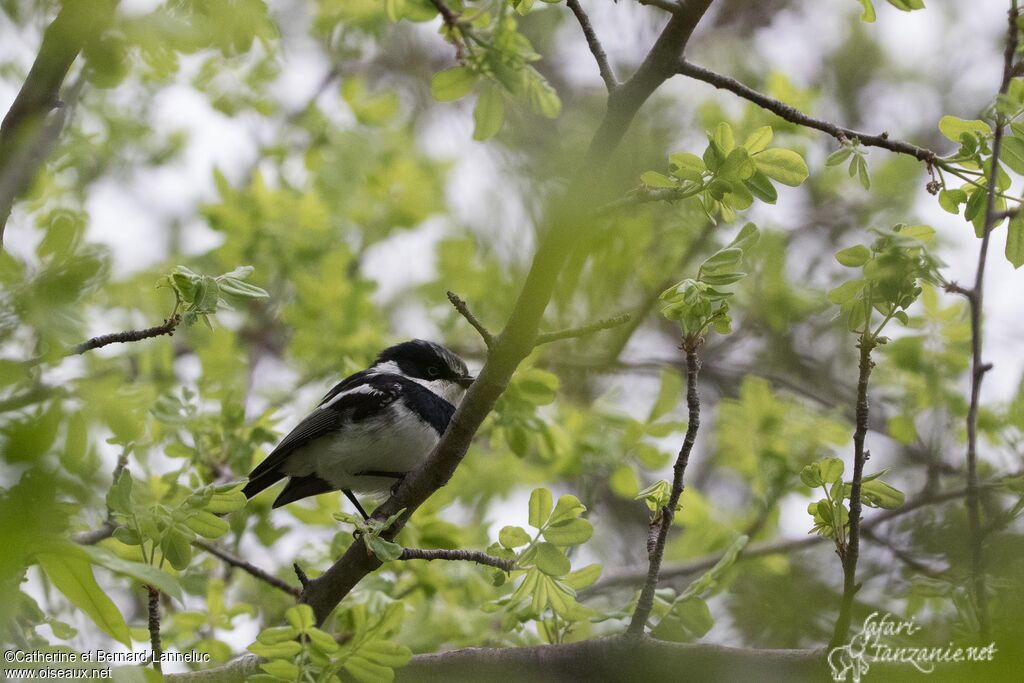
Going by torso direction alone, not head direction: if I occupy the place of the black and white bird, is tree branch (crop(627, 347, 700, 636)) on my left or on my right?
on my left

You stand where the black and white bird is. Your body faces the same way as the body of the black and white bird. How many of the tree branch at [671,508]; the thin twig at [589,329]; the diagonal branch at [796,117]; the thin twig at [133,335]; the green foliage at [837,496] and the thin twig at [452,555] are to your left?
0

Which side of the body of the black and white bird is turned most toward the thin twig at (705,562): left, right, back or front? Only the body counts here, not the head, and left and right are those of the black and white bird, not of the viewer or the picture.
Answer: front

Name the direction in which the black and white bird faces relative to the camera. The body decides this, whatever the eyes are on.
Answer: to the viewer's right

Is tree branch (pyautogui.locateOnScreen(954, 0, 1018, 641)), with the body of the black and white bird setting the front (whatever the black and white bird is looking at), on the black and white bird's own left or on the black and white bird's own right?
on the black and white bird's own left

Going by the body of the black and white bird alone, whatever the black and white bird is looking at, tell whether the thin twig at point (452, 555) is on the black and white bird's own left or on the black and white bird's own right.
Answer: on the black and white bird's own right
